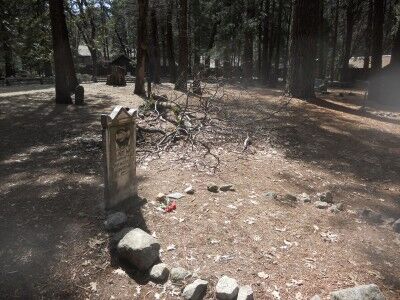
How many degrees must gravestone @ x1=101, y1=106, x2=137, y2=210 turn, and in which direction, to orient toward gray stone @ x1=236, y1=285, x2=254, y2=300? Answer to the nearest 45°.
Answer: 0° — it already faces it

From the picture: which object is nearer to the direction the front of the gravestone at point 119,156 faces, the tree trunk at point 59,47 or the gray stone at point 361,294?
the gray stone

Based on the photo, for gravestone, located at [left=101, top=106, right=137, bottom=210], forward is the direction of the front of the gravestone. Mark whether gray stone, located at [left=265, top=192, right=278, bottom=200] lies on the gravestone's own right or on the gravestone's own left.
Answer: on the gravestone's own left

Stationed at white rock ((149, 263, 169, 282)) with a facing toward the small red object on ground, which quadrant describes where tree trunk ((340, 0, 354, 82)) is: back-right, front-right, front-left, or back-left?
front-right

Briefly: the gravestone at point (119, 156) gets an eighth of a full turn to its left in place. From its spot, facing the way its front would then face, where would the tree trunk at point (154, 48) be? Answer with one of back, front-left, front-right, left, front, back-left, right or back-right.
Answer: left

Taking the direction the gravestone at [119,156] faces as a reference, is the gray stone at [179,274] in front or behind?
in front

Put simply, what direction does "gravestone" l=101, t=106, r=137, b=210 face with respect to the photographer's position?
facing the viewer and to the right of the viewer

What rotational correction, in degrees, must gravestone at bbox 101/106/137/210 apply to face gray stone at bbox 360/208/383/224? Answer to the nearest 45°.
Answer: approximately 45° to its left

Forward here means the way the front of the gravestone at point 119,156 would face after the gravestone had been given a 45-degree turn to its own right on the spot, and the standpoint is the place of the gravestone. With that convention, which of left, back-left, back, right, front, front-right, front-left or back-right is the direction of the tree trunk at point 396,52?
back-left

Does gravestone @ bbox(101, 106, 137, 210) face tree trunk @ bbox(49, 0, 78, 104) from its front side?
no

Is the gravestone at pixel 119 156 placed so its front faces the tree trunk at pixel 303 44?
no

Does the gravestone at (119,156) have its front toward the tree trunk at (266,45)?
no

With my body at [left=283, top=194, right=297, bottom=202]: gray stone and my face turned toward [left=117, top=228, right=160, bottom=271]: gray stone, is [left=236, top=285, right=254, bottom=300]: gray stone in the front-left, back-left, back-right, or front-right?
front-left

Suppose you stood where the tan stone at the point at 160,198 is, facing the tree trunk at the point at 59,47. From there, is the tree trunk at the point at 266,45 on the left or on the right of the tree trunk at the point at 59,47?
right

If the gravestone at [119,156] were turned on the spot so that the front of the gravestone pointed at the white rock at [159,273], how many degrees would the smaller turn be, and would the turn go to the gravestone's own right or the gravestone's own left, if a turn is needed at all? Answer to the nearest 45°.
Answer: approximately 45° to the gravestone's own right
